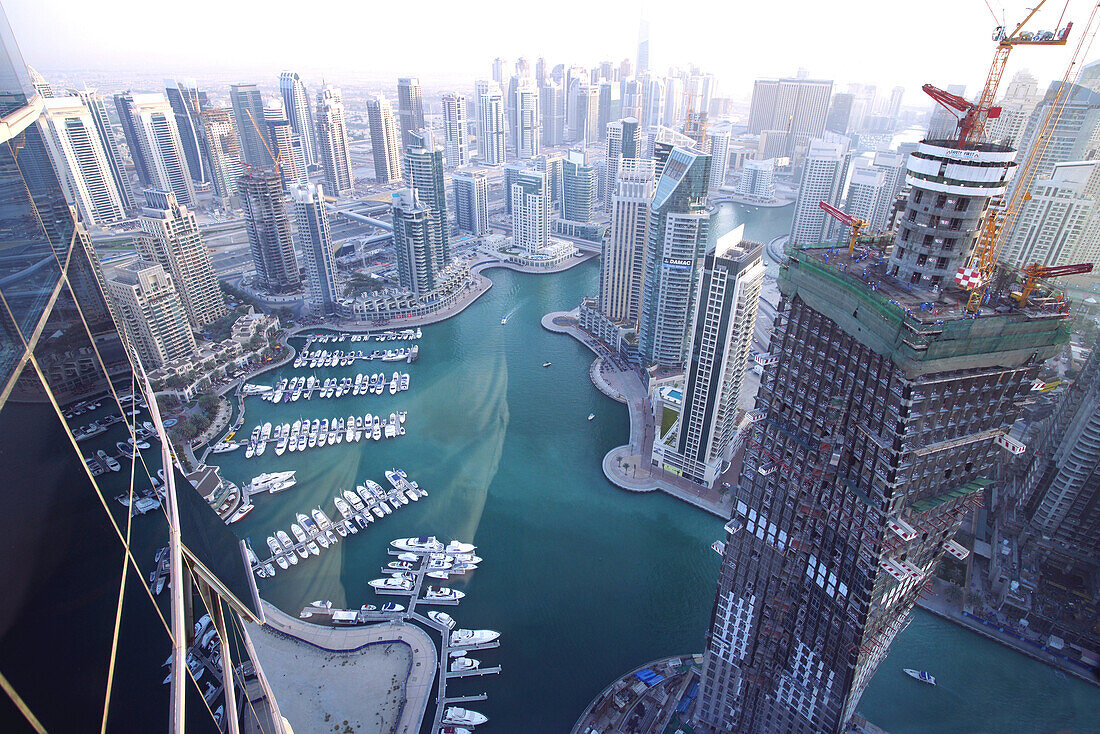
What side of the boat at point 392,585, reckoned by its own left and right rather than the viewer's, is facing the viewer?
left

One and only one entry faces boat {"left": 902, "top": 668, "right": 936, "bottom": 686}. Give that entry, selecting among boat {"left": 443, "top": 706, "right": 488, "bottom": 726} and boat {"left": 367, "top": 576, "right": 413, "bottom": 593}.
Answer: boat {"left": 443, "top": 706, "right": 488, "bottom": 726}

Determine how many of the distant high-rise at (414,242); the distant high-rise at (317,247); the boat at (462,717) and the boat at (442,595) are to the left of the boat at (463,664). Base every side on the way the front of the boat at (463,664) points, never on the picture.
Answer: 3

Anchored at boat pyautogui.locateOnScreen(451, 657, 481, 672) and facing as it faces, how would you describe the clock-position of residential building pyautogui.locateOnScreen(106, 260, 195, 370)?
The residential building is roughly at 8 o'clock from the boat.

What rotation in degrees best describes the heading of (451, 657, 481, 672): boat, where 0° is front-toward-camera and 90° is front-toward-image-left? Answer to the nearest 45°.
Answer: approximately 270°

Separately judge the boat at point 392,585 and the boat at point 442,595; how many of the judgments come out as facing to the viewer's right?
1

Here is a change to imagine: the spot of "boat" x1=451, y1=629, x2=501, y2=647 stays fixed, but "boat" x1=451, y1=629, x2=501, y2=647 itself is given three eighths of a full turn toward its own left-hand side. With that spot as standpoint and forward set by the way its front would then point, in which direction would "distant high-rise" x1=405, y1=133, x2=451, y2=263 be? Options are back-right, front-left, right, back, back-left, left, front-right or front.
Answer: front-right

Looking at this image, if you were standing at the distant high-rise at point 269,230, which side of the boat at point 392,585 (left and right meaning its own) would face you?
right

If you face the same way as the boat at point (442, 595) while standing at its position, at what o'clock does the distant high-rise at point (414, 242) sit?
The distant high-rise is roughly at 9 o'clock from the boat.

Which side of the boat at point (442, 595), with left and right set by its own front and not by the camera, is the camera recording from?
right

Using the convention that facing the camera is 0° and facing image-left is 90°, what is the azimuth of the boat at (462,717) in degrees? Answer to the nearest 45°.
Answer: approximately 270°
